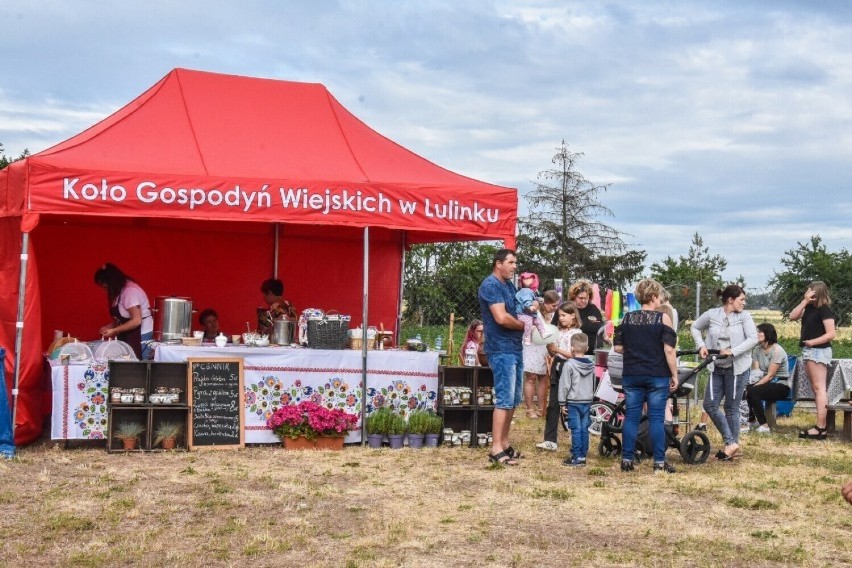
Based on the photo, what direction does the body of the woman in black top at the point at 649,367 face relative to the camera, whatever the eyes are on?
away from the camera

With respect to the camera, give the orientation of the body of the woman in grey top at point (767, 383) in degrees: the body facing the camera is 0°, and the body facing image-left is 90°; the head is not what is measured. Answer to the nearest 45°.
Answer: approximately 45°

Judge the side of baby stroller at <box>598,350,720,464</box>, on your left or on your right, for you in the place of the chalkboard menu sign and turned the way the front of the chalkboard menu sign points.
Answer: on your left

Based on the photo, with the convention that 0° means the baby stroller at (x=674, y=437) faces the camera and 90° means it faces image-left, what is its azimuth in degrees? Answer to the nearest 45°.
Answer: approximately 90°

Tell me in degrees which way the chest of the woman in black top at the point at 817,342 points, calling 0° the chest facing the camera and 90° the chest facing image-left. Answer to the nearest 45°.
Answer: approximately 90°

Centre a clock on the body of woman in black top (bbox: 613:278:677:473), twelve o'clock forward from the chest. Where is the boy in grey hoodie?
The boy in grey hoodie is roughly at 10 o'clock from the woman in black top.

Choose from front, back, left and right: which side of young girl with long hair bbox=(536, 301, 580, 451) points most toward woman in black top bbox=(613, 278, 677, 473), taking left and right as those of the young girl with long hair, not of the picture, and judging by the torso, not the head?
left

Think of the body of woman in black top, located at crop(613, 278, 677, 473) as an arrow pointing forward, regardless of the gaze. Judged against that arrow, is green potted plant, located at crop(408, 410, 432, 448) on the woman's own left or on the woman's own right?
on the woman's own left

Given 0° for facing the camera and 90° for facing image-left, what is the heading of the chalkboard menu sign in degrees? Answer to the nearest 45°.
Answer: approximately 0°

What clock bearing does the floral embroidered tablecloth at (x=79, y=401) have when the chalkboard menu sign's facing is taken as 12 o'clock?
The floral embroidered tablecloth is roughly at 3 o'clock from the chalkboard menu sign.
